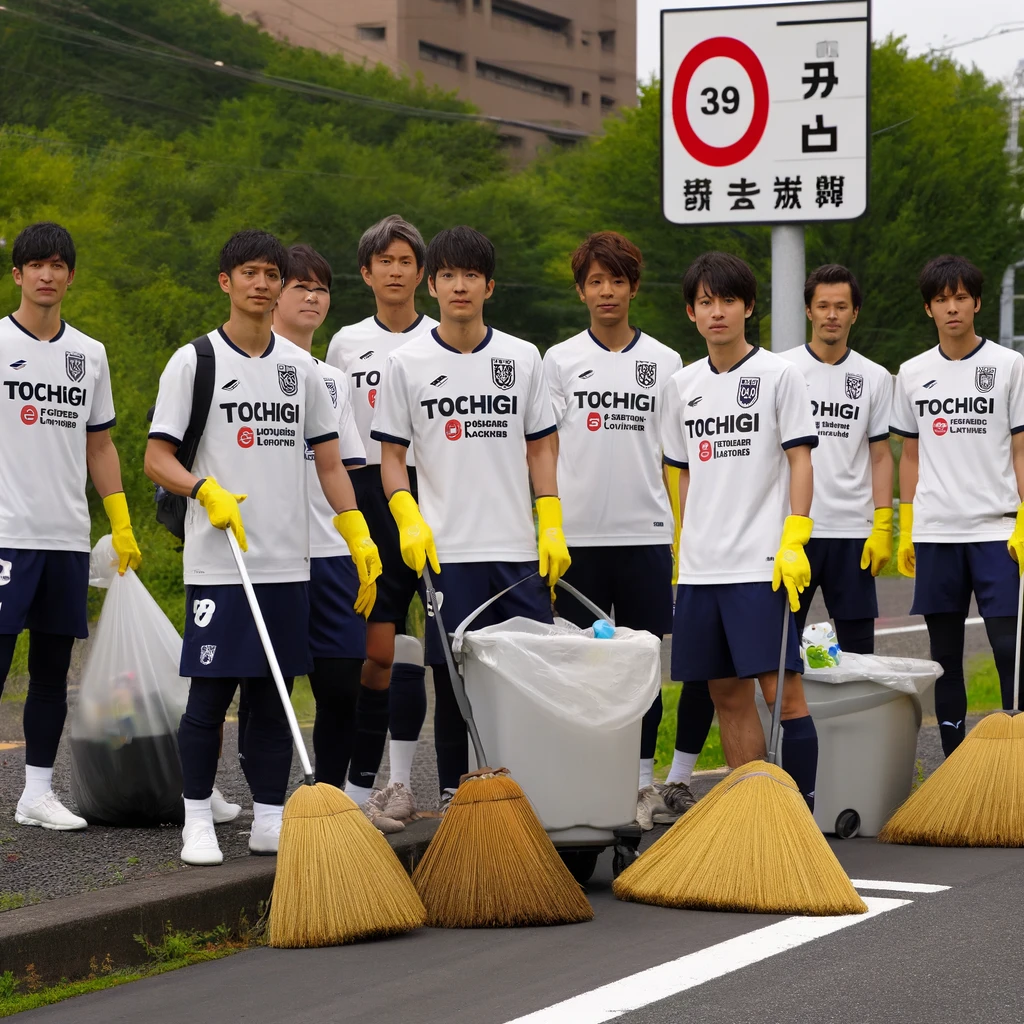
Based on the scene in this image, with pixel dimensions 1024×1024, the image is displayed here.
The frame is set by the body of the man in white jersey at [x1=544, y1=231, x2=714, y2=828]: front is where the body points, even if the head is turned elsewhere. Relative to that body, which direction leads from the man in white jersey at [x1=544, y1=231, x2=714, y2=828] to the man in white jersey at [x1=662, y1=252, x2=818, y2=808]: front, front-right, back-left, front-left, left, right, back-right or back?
front-left

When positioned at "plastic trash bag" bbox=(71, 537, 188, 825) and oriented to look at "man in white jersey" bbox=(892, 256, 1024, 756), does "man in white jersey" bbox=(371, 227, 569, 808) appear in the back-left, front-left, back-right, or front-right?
front-right

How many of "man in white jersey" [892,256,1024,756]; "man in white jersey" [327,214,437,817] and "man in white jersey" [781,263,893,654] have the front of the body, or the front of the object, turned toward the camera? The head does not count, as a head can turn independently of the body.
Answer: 3

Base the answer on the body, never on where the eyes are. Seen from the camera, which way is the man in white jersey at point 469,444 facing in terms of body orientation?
toward the camera

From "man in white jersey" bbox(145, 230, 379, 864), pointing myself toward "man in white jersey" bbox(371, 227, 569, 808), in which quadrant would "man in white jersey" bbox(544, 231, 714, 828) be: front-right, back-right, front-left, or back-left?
front-left

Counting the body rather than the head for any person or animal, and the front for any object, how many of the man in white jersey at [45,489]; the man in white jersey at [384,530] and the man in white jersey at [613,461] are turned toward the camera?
3

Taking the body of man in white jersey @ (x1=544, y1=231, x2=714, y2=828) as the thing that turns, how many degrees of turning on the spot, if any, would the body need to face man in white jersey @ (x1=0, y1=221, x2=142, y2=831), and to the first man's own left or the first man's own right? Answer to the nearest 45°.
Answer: approximately 90° to the first man's own right

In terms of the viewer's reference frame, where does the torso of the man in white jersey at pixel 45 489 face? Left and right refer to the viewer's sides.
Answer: facing the viewer

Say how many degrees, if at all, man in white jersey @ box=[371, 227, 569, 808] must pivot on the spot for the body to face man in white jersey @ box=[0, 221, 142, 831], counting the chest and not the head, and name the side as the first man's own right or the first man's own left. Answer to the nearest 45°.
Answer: approximately 90° to the first man's own right

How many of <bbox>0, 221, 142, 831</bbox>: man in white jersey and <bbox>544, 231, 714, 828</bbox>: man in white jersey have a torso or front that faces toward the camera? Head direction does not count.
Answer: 2

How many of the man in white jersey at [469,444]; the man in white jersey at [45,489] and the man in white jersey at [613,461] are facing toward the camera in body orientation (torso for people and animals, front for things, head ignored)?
3

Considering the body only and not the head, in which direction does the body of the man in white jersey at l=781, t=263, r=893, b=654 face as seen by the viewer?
toward the camera

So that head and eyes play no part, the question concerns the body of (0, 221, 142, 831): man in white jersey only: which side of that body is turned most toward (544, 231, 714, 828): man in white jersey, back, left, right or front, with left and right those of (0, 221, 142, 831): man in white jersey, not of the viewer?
left
